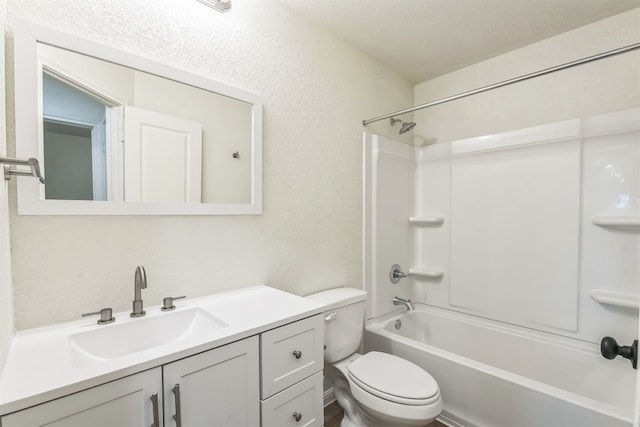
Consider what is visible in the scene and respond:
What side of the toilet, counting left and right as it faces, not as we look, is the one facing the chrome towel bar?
right

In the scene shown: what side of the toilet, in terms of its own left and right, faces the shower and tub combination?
left

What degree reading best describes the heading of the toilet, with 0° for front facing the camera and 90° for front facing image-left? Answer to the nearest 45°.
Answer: approximately 315°

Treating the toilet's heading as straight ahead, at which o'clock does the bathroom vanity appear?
The bathroom vanity is roughly at 3 o'clock from the toilet.

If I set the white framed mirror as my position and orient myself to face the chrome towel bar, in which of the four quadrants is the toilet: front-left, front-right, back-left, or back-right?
back-left
